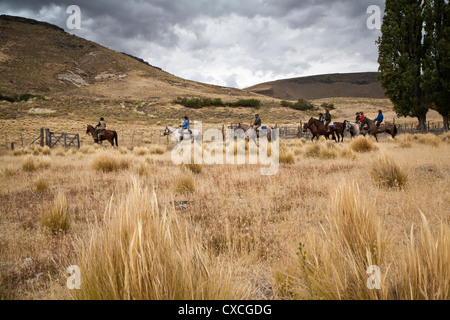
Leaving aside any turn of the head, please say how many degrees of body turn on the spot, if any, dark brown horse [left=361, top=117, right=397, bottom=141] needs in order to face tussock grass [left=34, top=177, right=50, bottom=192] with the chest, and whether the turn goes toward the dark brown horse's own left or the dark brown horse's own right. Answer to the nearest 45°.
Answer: approximately 90° to the dark brown horse's own left

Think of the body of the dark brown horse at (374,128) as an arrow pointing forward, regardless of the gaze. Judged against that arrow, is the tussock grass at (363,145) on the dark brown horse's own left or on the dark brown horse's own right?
on the dark brown horse's own left

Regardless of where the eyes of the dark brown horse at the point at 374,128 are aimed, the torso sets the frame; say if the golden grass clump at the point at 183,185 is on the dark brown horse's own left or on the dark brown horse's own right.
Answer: on the dark brown horse's own left

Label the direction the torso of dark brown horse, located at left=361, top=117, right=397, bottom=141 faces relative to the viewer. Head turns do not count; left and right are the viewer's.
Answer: facing to the left of the viewer

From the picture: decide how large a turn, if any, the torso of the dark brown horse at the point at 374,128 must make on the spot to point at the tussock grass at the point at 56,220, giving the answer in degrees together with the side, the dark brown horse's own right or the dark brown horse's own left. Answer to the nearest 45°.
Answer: approximately 90° to the dark brown horse's own left

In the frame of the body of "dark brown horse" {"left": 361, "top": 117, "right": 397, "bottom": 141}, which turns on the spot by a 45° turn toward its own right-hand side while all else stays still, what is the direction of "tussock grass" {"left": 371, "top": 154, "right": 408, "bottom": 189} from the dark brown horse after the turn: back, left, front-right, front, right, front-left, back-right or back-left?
back-left

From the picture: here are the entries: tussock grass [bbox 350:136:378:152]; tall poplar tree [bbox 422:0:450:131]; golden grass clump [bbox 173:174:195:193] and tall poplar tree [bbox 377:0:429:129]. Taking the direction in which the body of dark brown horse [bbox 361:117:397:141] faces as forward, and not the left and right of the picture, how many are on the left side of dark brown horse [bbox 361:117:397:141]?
2

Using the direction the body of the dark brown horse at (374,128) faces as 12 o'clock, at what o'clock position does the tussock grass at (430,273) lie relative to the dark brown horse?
The tussock grass is roughly at 9 o'clock from the dark brown horse.

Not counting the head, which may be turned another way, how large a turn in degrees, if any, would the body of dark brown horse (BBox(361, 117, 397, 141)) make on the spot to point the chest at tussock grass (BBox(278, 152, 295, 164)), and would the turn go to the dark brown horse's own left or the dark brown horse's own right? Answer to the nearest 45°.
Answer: approximately 90° to the dark brown horse's own left

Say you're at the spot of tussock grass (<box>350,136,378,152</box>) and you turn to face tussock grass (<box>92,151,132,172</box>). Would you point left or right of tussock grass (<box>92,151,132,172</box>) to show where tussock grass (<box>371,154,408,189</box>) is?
left

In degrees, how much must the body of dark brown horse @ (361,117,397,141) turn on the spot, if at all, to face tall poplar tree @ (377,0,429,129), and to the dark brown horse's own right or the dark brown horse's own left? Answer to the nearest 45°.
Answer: approximately 90° to the dark brown horse's own right
